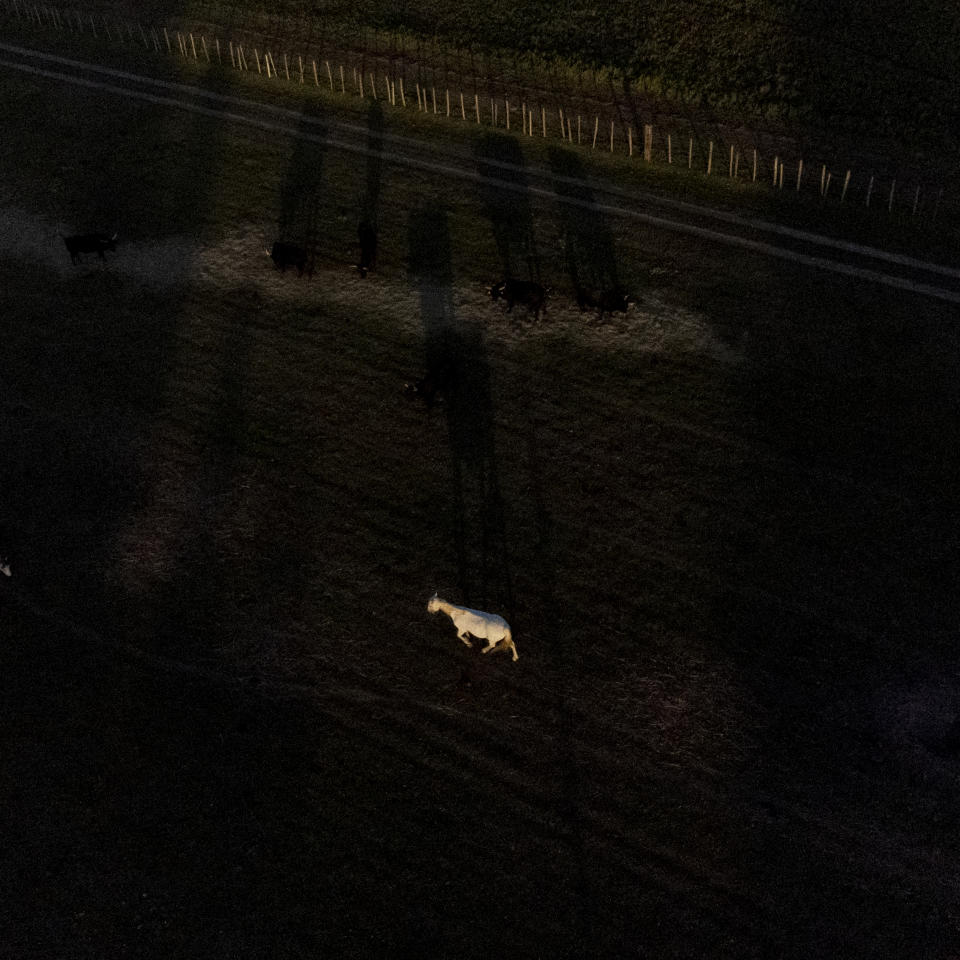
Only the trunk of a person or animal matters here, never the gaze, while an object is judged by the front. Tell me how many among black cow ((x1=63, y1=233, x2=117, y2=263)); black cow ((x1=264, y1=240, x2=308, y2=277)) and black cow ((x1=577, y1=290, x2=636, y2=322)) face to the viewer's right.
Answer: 2

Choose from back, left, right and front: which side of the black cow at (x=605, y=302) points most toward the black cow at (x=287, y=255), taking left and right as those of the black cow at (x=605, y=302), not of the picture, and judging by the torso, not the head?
back

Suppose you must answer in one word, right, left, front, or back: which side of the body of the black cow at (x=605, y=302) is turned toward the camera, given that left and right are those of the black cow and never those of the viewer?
right

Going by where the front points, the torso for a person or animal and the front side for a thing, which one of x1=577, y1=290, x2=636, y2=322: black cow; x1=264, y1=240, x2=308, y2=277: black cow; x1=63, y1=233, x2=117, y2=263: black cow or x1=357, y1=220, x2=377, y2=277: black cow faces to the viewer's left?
x1=264, y1=240, x2=308, y2=277: black cow

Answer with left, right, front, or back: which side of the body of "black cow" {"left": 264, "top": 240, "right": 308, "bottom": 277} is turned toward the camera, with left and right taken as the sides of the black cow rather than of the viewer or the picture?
left

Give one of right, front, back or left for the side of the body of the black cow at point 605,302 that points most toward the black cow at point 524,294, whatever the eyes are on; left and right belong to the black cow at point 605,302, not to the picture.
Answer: back

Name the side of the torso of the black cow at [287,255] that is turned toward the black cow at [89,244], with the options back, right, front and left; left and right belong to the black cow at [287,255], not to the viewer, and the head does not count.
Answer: front

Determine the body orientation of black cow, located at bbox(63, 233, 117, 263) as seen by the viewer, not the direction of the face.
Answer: to the viewer's right

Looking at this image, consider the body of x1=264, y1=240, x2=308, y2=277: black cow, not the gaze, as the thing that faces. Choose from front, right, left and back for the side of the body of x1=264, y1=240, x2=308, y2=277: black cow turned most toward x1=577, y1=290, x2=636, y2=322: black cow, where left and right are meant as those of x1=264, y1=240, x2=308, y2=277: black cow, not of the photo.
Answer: back

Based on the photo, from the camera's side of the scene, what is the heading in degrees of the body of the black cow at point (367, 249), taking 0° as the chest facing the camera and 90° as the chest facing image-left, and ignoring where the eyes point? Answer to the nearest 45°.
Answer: approximately 0°

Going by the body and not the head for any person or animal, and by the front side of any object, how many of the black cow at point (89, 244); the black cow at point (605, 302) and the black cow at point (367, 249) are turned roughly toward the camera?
1

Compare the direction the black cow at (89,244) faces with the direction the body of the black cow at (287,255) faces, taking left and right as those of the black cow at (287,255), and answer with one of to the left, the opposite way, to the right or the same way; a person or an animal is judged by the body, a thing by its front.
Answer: the opposite way
